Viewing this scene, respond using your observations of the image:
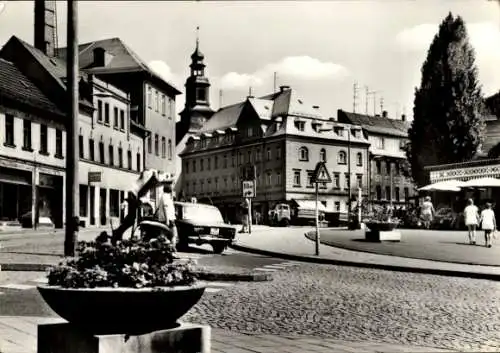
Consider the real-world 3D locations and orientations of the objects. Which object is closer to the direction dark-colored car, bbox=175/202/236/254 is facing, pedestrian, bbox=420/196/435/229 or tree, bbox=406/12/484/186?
the pedestrian

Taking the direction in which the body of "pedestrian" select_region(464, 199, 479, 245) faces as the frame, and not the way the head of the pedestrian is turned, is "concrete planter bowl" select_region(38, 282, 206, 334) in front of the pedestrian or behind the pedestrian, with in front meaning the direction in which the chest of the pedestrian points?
behind

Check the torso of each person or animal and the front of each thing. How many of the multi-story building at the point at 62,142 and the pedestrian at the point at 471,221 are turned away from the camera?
1

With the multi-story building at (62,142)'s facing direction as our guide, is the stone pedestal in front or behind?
in front

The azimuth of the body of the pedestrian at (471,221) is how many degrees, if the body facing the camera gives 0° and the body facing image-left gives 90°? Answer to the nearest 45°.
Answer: approximately 180°

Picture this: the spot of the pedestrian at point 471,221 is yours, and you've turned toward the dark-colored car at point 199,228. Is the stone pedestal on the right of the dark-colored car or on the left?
left

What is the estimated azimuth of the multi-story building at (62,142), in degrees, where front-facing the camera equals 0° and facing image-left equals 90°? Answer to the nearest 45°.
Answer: approximately 315°

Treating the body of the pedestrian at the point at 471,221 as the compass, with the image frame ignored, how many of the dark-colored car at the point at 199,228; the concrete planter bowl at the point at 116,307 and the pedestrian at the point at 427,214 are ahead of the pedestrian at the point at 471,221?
1
